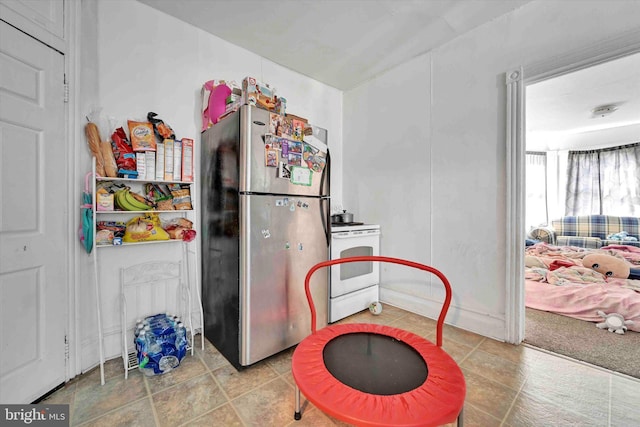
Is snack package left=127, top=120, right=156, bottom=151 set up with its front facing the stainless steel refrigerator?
no

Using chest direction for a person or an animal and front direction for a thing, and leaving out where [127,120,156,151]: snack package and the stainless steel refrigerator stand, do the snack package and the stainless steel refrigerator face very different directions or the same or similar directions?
same or similar directions

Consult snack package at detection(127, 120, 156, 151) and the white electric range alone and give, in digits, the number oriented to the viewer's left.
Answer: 0

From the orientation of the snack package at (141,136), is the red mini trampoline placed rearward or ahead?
ahead

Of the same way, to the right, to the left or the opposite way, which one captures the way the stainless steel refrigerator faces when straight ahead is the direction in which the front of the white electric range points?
the same way

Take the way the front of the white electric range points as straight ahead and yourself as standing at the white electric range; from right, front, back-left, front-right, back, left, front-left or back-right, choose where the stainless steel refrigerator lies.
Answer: right

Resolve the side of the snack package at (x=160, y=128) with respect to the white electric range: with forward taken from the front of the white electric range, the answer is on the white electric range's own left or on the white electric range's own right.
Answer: on the white electric range's own right

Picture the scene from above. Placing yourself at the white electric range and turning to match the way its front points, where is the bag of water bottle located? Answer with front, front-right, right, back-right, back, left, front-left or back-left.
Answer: right

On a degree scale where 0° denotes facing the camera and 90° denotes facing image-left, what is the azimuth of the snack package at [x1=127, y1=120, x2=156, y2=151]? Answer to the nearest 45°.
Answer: approximately 0°

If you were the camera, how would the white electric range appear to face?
facing the viewer and to the right of the viewer

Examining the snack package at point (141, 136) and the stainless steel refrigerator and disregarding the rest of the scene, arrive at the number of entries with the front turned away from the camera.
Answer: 0

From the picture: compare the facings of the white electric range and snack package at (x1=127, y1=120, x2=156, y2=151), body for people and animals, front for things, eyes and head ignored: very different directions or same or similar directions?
same or similar directions

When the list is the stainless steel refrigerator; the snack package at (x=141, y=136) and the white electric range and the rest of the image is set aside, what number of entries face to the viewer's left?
0

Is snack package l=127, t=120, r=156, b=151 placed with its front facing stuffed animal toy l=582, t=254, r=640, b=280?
no
